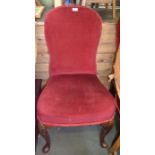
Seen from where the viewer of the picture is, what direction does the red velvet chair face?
facing the viewer
